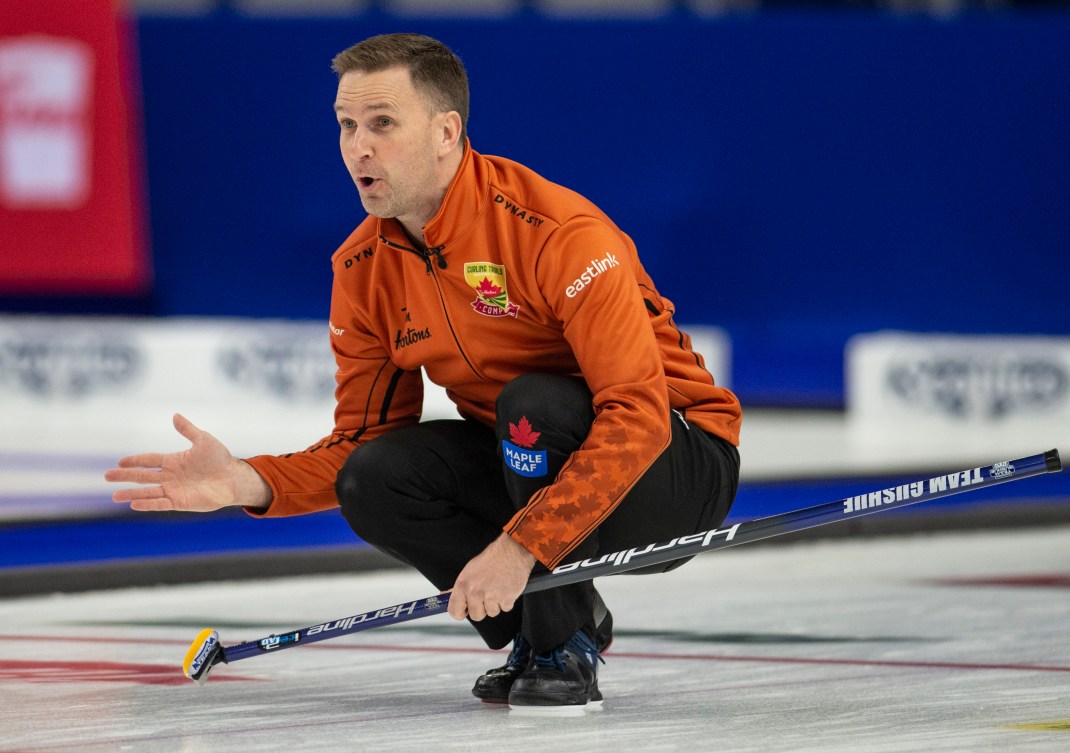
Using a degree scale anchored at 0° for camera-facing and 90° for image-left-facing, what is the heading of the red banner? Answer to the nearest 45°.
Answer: approximately 0°
